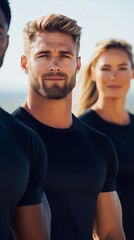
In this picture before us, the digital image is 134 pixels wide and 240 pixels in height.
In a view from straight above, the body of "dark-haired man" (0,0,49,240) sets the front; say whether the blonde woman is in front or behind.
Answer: behind

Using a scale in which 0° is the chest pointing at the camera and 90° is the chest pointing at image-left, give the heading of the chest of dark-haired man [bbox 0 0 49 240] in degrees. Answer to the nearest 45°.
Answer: approximately 0°
